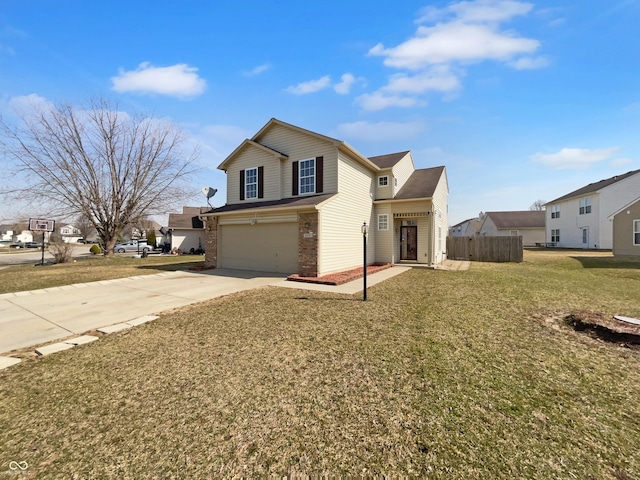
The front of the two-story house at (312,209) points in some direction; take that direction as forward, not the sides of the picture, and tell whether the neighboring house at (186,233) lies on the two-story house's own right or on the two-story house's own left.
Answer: on the two-story house's own right

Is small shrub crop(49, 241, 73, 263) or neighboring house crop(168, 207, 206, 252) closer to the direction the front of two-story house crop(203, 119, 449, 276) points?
the small shrub

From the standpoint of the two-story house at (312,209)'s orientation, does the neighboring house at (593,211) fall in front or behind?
behind

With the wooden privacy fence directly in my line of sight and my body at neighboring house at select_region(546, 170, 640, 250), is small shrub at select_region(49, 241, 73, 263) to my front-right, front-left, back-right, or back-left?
front-right

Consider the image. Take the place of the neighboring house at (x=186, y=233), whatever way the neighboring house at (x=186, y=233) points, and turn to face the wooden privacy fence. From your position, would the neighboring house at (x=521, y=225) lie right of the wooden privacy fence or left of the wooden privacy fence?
left

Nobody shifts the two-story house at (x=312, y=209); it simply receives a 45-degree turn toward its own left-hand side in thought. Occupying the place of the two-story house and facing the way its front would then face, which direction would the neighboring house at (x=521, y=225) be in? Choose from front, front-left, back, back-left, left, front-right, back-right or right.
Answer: back-left

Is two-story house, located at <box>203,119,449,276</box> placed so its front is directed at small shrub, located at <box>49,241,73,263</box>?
no

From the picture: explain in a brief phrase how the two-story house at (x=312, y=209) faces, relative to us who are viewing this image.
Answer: facing the viewer and to the left of the viewer
